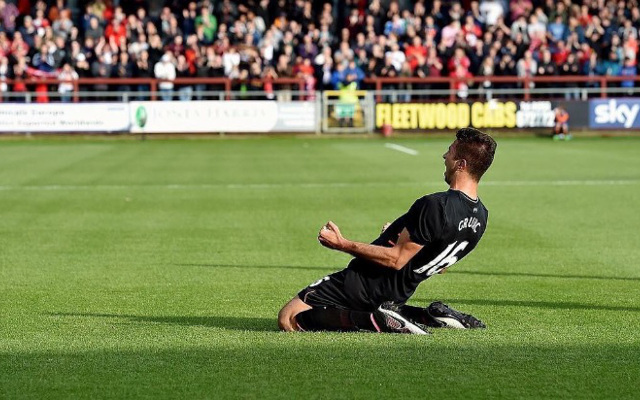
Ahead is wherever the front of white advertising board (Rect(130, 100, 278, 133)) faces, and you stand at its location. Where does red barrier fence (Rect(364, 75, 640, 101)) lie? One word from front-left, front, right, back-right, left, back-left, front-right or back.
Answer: left

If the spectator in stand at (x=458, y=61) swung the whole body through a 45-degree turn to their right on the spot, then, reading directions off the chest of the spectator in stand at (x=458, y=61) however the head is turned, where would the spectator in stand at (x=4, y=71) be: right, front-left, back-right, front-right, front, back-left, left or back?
front-right

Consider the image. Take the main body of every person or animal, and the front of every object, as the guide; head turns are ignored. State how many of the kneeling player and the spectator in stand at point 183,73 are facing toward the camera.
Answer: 1

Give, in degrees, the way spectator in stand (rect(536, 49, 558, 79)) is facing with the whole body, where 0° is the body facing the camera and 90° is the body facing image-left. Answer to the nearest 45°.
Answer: approximately 0°

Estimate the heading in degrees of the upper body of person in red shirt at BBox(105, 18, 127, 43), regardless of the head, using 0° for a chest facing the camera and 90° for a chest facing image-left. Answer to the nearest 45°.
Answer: approximately 0°
